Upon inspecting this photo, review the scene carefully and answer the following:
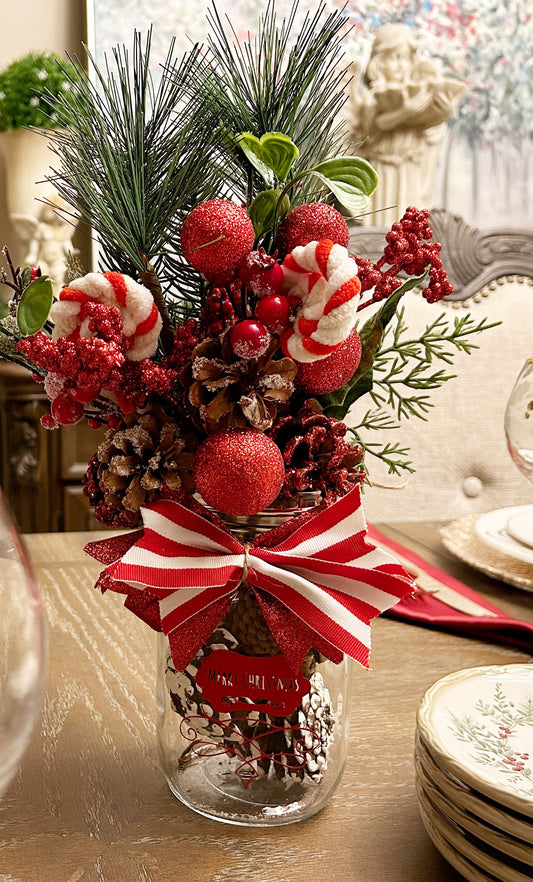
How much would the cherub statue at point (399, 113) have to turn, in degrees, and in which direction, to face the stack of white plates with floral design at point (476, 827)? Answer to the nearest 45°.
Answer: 0° — it already faces it

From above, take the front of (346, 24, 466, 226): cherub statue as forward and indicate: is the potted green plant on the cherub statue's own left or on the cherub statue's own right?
on the cherub statue's own right

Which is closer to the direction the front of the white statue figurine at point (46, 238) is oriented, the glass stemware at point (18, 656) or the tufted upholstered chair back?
the glass stemware

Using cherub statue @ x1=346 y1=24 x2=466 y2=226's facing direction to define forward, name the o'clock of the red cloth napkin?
The red cloth napkin is roughly at 12 o'clock from the cherub statue.

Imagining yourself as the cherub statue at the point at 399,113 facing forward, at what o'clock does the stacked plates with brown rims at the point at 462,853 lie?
The stacked plates with brown rims is roughly at 12 o'clock from the cherub statue.

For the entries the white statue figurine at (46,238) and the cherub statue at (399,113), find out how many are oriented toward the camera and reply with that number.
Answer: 2

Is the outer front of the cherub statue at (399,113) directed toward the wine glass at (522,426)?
yes

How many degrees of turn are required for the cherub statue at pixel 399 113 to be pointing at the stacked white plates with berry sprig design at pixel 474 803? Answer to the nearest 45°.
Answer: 0° — it already faces it
